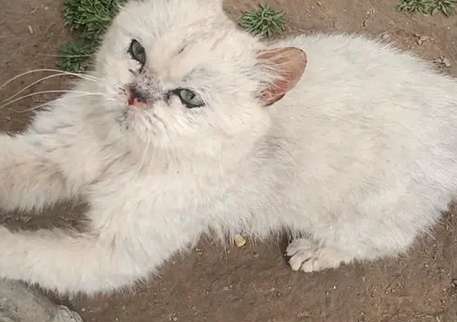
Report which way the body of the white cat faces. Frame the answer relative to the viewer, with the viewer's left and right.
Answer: facing to the left of the viewer

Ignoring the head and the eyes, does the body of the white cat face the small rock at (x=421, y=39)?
no
